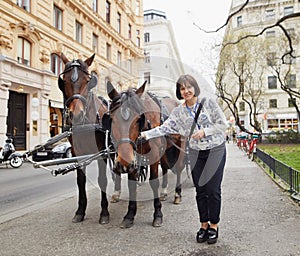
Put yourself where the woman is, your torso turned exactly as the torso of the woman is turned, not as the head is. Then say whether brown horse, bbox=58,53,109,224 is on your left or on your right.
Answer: on your right

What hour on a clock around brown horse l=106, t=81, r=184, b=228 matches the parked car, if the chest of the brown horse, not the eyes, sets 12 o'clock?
The parked car is roughly at 4 o'clock from the brown horse.

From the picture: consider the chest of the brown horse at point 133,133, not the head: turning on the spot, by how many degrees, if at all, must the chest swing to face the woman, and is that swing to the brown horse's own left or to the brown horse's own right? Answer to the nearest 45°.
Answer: approximately 135° to the brown horse's own left

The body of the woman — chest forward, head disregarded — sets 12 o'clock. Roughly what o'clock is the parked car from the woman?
The parked car is roughly at 5 o'clock from the woman.

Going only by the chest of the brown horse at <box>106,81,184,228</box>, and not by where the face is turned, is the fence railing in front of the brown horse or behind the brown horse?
behind

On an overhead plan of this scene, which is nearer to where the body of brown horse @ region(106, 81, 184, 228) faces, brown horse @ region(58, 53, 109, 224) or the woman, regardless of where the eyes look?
the woman
